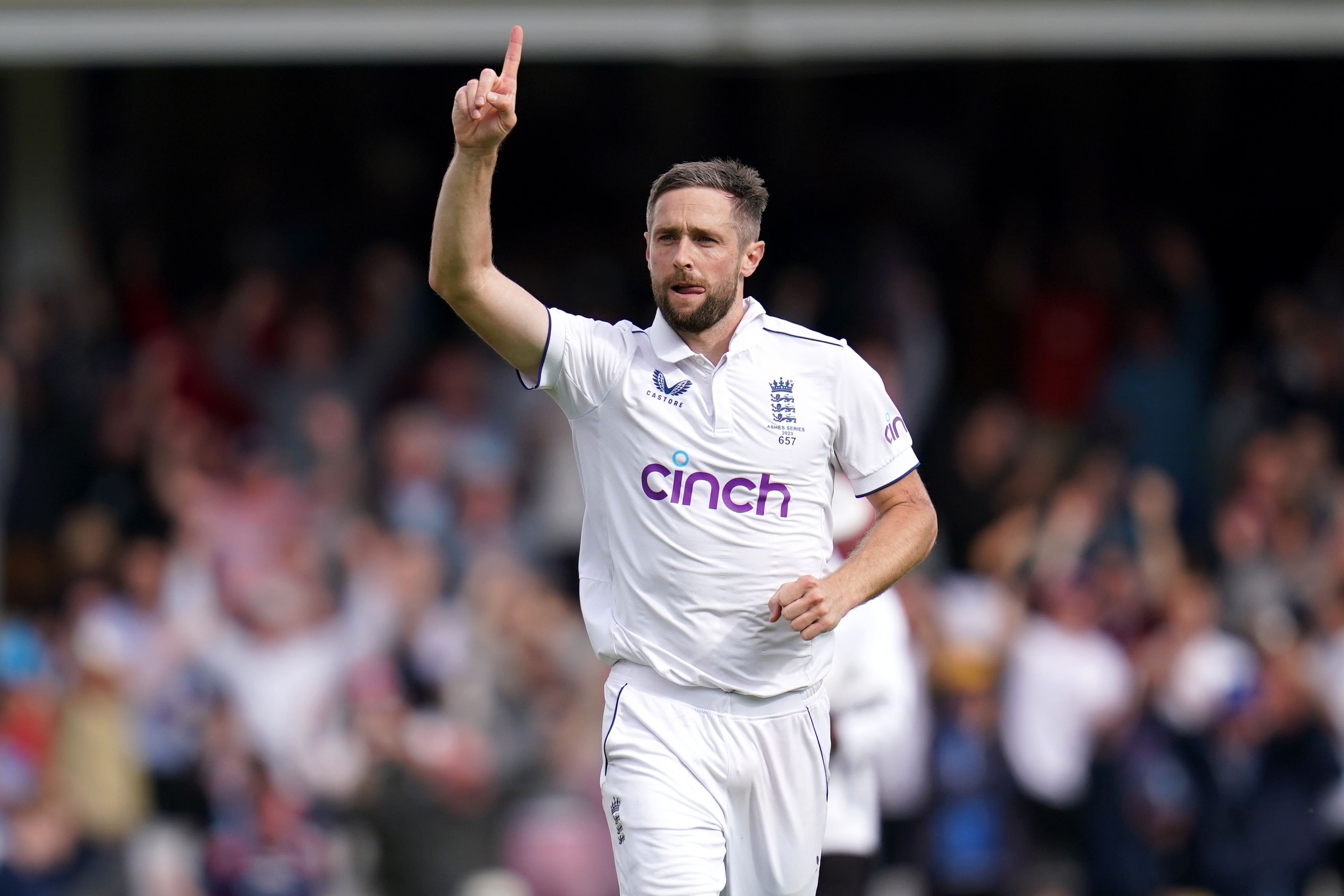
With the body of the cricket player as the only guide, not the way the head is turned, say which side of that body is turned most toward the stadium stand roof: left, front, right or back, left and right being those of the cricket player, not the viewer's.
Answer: back

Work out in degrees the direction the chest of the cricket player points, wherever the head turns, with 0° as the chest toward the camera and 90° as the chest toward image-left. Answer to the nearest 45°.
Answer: approximately 0°
